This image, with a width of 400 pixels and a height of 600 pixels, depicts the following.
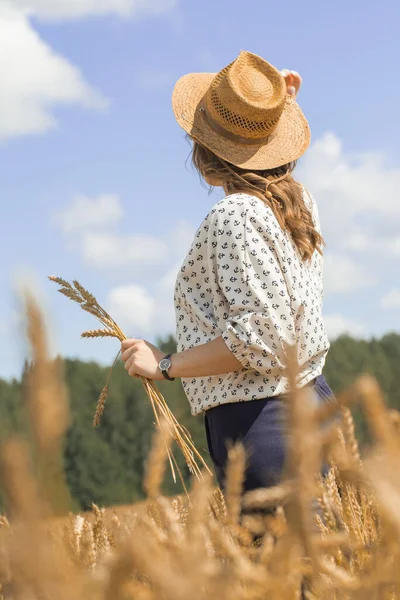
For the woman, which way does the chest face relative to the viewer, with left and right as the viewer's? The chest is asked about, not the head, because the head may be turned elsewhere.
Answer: facing away from the viewer and to the left of the viewer
